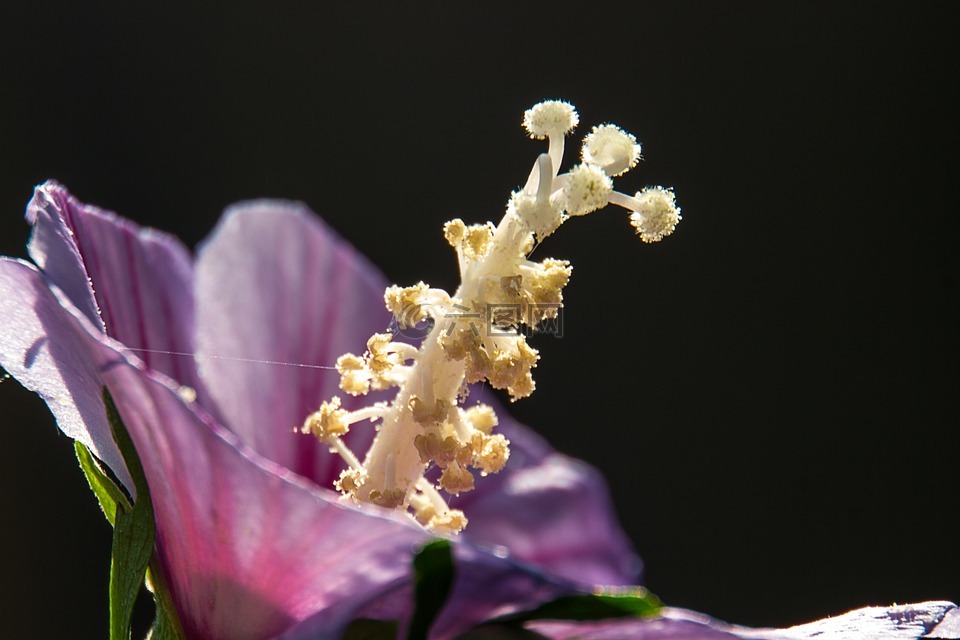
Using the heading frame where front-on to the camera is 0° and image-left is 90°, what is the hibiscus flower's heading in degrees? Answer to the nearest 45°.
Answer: approximately 270°
